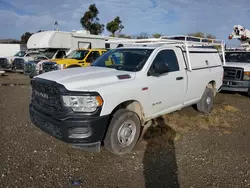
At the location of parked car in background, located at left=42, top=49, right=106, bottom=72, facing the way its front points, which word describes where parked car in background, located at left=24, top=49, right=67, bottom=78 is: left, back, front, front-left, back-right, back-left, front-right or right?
right

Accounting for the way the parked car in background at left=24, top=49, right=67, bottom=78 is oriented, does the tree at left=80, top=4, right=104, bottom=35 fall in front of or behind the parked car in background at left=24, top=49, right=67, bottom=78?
behind

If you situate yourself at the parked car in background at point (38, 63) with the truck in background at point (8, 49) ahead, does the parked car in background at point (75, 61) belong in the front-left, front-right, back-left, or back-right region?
back-right

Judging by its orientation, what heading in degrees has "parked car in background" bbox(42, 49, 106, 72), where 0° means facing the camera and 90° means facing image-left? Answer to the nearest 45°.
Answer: approximately 45°

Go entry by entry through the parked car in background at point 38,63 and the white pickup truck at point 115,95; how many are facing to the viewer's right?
0

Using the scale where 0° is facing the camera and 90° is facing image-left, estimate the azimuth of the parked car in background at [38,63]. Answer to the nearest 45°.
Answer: approximately 45°

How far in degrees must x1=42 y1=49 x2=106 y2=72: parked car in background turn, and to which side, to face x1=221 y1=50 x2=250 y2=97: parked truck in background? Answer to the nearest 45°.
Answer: approximately 90° to its left

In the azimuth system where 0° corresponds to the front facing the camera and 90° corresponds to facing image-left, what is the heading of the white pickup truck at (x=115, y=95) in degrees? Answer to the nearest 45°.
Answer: approximately 45°

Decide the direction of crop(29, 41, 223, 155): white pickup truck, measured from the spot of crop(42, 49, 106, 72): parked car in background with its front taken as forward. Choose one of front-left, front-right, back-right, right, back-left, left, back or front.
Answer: front-left

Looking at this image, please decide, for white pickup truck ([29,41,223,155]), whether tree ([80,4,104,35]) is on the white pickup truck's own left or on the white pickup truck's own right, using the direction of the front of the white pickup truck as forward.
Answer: on the white pickup truck's own right

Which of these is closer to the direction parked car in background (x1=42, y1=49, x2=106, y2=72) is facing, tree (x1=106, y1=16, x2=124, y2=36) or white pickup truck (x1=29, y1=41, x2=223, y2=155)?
the white pickup truck
